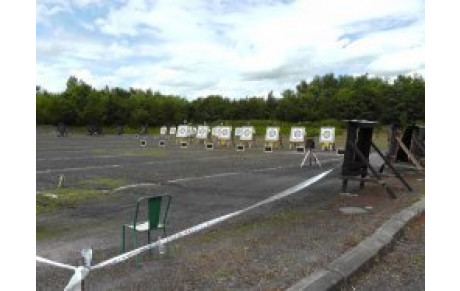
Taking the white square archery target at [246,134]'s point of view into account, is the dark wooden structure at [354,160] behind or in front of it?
in front

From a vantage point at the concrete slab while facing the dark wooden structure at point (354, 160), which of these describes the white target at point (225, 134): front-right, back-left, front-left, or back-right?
front-left

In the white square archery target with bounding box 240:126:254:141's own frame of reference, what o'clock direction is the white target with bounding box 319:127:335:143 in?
The white target is roughly at 10 o'clock from the white square archery target.

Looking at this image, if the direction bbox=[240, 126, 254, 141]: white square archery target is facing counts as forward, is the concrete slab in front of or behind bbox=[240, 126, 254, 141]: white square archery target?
in front

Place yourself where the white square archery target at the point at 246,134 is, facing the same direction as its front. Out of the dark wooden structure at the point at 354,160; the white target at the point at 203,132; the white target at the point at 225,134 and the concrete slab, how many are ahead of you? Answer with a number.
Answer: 2

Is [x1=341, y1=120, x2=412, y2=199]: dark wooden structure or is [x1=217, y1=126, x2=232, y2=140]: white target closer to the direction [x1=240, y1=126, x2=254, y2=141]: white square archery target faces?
the dark wooden structure

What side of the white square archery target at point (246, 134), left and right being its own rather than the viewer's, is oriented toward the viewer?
front

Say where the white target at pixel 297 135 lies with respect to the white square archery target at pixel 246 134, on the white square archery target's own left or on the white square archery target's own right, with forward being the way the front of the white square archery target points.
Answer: on the white square archery target's own left

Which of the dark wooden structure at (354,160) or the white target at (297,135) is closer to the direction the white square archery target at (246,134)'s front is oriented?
the dark wooden structure

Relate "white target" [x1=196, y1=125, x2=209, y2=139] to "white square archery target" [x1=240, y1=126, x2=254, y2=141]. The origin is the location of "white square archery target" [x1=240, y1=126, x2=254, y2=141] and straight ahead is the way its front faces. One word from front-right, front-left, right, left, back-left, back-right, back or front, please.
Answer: back-right

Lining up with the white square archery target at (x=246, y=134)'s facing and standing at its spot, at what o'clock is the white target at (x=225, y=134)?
The white target is roughly at 4 o'clock from the white square archery target.

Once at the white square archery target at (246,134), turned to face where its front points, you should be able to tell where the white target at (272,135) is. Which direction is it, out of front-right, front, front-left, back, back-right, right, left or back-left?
front-left

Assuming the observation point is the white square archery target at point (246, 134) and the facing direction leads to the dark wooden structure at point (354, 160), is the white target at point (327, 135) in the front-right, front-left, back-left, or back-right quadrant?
front-left
